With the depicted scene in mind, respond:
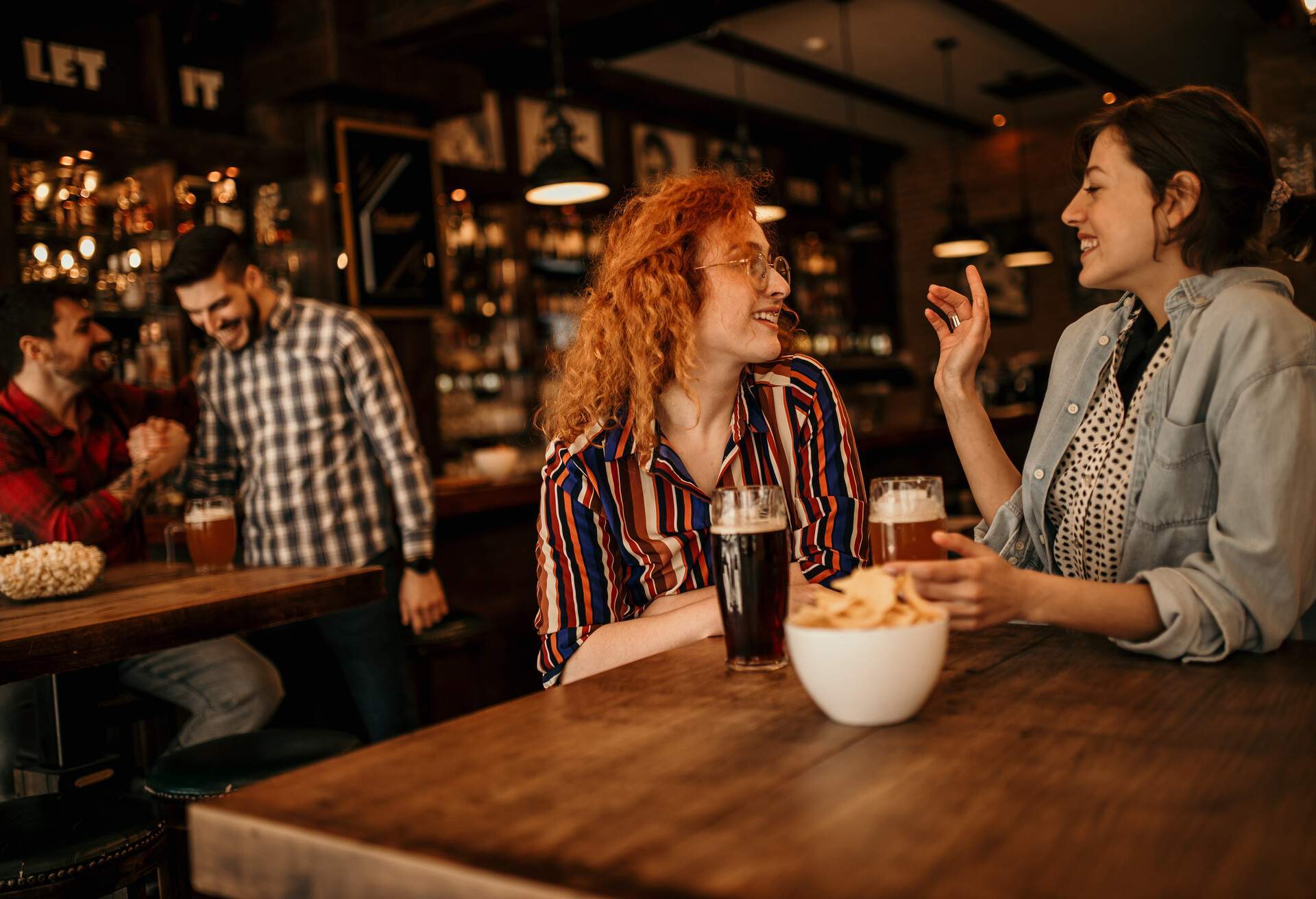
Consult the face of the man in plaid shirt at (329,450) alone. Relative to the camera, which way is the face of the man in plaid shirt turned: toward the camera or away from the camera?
toward the camera

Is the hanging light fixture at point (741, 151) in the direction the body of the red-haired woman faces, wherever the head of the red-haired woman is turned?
no

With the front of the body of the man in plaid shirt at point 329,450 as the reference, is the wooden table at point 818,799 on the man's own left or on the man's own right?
on the man's own left

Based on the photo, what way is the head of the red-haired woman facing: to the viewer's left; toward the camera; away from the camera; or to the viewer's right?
to the viewer's right

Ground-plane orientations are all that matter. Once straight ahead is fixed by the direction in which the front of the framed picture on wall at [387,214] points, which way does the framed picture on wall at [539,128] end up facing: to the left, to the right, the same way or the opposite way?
the same way

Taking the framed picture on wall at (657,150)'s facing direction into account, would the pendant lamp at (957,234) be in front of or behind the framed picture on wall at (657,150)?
in front

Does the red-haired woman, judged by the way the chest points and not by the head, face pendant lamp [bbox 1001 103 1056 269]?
no

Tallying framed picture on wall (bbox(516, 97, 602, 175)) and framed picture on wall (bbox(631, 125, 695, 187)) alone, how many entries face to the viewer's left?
0

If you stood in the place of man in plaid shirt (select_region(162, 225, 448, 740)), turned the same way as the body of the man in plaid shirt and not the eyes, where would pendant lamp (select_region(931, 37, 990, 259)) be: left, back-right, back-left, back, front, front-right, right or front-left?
back

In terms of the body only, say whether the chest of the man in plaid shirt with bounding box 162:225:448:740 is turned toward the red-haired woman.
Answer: no

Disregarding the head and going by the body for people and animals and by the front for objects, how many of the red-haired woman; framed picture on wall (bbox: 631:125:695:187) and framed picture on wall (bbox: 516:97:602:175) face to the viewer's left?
0

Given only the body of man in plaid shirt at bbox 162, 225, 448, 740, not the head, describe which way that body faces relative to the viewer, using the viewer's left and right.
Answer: facing the viewer and to the left of the viewer

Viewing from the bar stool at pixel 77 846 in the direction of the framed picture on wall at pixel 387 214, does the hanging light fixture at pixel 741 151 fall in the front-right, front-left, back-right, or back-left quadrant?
front-right

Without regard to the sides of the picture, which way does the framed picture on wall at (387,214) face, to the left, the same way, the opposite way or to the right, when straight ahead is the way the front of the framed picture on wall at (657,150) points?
the same way

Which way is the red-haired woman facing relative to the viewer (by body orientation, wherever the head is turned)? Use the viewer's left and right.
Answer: facing the viewer and to the right of the viewer

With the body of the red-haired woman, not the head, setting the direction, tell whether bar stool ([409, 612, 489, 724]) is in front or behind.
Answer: behind

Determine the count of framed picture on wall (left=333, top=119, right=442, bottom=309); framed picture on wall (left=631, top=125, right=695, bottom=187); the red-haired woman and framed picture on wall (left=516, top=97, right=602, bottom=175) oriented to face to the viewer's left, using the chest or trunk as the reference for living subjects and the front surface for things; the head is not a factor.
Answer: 0
